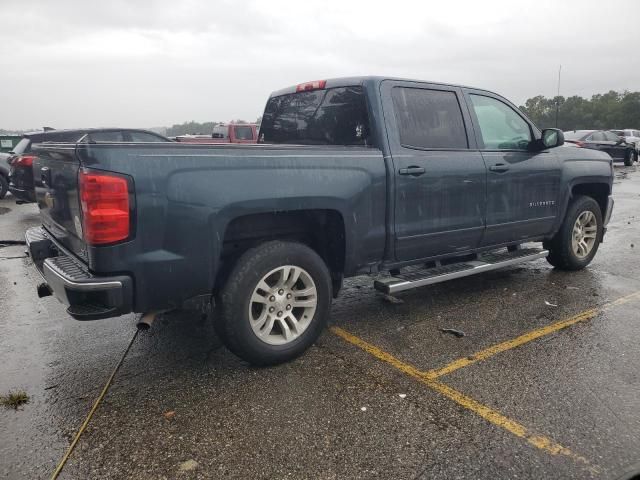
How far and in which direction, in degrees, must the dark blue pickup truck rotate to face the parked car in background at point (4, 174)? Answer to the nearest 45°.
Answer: approximately 90° to its left

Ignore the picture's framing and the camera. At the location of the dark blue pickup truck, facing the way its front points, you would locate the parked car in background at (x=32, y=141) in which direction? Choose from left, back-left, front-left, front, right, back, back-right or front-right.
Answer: left

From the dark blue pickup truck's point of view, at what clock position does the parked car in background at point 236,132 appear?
The parked car in background is roughly at 10 o'clock from the dark blue pickup truck.

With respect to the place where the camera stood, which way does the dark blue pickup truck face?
facing away from the viewer and to the right of the viewer

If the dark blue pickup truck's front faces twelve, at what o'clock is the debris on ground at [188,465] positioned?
The debris on ground is roughly at 5 o'clock from the dark blue pickup truck.

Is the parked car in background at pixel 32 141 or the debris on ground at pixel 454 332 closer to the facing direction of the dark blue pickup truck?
the debris on ground

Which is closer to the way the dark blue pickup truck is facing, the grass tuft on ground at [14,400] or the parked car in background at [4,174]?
the parked car in background

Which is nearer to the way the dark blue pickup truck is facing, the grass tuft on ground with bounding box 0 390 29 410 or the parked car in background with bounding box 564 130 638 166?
the parked car in background

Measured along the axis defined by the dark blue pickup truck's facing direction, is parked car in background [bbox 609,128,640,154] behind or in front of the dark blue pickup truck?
in front

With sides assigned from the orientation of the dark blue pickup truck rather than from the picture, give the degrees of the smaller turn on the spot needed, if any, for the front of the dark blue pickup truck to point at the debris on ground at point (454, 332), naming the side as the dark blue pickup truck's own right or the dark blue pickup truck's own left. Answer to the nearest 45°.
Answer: approximately 45° to the dark blue pickup truck's own right

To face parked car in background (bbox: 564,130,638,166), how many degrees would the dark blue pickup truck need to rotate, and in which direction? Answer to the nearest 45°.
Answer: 0° — it already faces it
